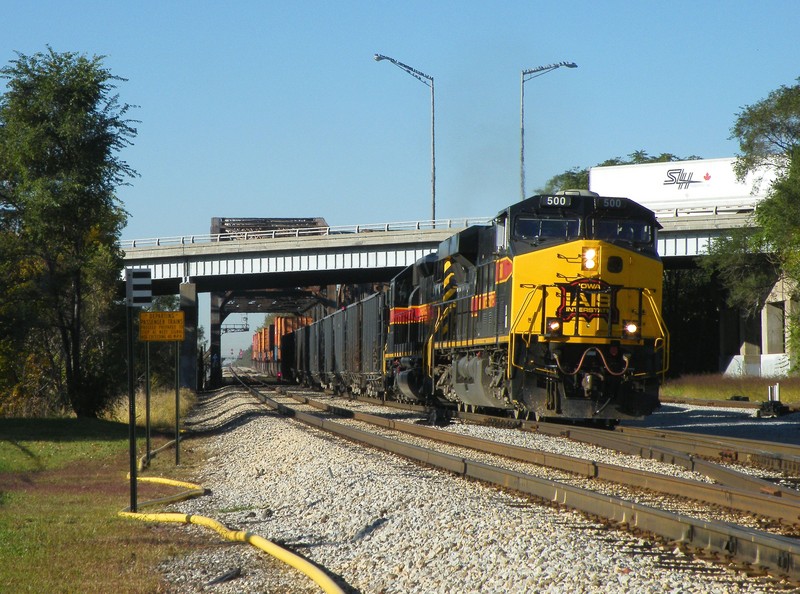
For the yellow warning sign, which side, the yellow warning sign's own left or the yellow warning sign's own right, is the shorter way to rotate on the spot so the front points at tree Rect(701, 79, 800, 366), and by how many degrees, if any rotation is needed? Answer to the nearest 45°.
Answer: approximately 135° to the yellow warning sign's own left

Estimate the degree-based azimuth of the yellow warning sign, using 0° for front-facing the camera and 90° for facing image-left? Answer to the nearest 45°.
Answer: approximately 0°

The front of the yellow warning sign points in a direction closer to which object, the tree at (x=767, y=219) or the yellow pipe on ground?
the yellow pipe on ground

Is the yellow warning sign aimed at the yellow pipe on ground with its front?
yes

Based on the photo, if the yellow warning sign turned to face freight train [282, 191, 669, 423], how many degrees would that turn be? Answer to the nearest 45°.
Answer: approximately 90° to its left

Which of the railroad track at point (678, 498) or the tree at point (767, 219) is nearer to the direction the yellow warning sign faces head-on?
the railroad track
